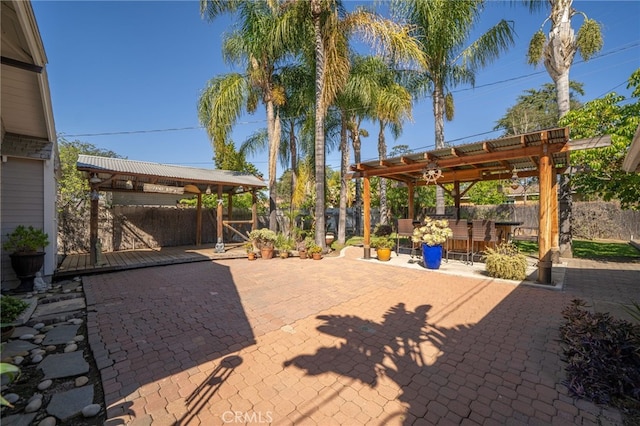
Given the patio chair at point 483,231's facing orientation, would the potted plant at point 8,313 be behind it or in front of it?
behind

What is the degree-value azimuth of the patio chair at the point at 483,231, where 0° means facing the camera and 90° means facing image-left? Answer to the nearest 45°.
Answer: approximately 180°

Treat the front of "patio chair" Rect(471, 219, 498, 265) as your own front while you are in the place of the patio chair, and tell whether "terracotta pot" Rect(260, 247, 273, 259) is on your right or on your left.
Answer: on your left

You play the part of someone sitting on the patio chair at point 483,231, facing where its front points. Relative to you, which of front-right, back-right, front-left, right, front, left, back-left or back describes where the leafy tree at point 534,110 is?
front

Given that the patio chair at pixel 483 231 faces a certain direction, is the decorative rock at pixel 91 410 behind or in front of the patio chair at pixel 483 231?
behind

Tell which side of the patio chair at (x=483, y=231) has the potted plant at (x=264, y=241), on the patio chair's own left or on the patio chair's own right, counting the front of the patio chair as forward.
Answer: on the patio chair's own left

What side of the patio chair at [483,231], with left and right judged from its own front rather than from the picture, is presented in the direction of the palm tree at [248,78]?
left

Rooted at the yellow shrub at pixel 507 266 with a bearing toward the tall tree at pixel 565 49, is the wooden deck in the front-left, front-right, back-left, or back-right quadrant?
back-left

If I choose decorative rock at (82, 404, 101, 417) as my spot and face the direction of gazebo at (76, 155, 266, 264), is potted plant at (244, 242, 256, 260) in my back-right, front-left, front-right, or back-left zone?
front-right

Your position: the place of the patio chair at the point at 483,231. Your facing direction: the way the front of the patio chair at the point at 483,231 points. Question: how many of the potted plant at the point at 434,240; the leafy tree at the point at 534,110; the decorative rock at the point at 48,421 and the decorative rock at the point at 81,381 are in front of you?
1

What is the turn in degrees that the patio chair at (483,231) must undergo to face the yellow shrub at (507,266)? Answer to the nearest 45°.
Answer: approximately 180°

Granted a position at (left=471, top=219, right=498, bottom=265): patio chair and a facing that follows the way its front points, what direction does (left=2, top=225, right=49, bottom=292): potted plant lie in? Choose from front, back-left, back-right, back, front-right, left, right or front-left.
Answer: back-left

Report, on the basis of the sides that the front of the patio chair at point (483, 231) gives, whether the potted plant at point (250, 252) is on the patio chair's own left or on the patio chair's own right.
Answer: on the patio chair's own left
